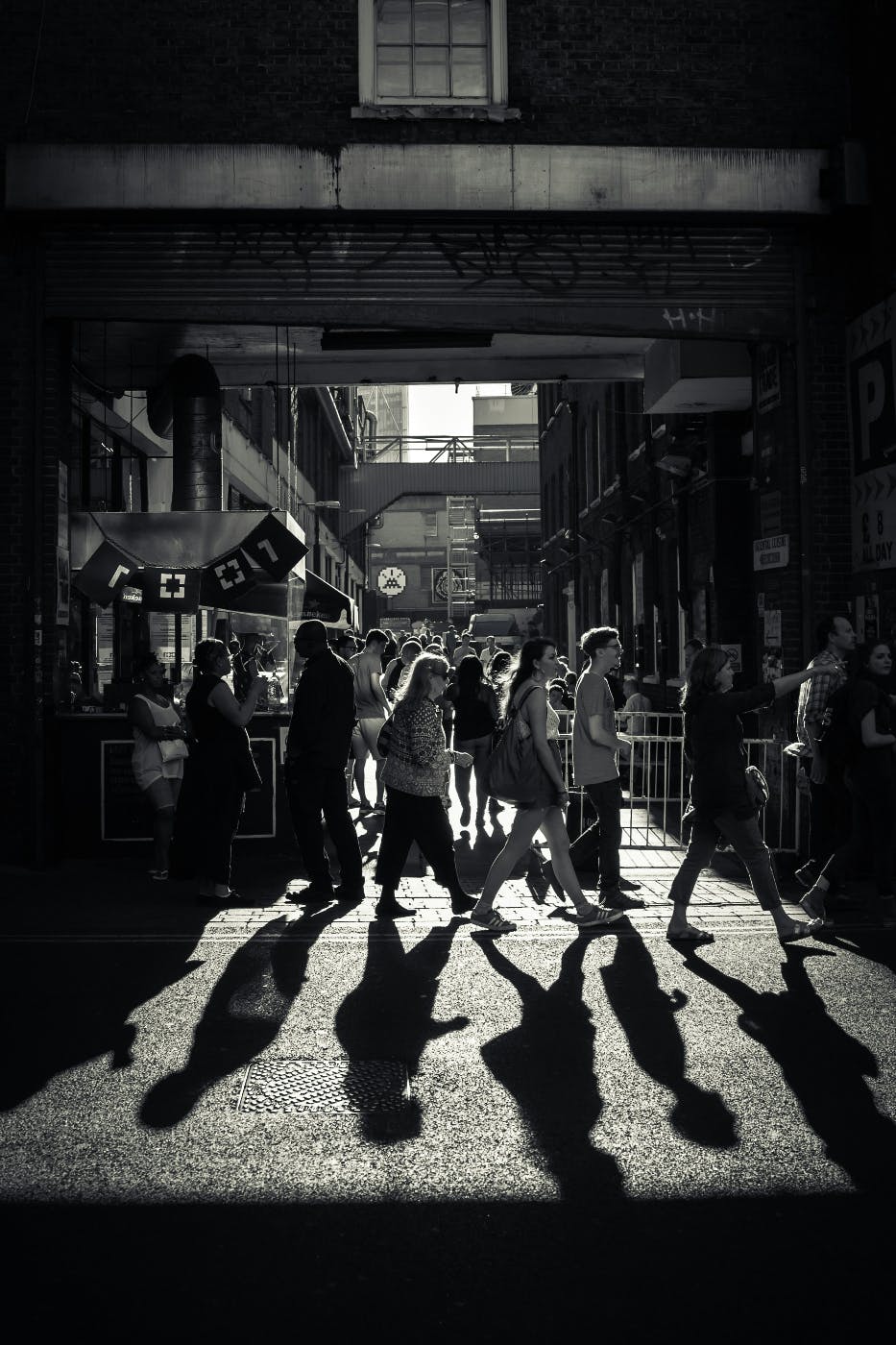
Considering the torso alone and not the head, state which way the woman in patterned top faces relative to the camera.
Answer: to the viewer's right

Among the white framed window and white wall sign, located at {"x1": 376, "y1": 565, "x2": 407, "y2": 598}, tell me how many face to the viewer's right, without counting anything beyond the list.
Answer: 0

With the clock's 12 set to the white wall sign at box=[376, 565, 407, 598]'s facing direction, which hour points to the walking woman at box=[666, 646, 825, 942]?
The walking woman is roughly at 12 o'clock from the white wall sign.

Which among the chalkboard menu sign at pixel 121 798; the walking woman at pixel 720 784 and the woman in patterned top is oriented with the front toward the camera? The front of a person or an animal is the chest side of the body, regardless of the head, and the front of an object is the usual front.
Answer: the chalkboard menu sign

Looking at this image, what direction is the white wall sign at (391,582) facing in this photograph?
toward the camera

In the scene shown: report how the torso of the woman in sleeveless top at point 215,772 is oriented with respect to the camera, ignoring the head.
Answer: to the viewer's right

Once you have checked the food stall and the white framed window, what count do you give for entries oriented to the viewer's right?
0

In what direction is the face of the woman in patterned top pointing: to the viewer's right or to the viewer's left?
to the viewer's right

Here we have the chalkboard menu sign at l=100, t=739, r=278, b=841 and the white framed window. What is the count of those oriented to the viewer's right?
0

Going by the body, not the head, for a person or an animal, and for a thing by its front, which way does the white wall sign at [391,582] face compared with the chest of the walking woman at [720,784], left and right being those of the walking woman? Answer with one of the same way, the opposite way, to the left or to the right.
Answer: to the right

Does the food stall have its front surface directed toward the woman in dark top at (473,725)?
no

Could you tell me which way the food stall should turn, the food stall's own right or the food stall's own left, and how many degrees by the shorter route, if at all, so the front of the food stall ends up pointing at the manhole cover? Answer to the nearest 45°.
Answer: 0° — it already faces it

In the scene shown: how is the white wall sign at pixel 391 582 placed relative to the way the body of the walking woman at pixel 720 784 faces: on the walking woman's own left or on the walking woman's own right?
on the walking woman's own left

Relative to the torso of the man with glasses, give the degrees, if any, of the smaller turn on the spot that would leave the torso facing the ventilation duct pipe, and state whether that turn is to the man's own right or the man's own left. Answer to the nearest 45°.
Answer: approximately 135° to the man's own left

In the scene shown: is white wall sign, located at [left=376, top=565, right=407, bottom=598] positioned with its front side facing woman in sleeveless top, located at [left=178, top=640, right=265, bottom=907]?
yes

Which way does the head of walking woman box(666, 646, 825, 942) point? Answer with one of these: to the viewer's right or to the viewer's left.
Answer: to the viewer's right

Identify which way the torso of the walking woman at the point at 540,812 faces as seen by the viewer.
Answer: to the viewer's right

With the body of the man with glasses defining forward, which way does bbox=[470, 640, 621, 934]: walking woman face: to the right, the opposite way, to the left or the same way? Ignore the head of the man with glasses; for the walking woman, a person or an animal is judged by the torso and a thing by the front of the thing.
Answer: the same way
